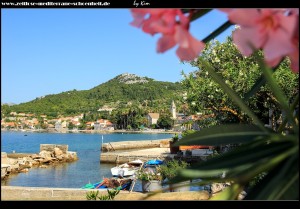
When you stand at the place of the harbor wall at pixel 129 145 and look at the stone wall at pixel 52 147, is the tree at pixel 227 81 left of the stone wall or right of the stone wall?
left
